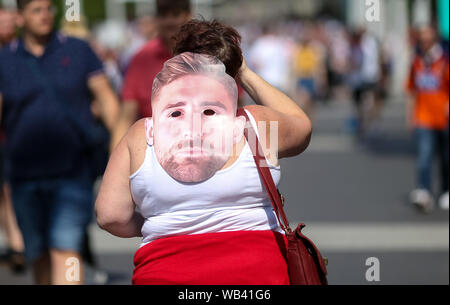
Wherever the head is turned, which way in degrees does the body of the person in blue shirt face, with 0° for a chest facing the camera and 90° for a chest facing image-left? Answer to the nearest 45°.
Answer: approximately 0°

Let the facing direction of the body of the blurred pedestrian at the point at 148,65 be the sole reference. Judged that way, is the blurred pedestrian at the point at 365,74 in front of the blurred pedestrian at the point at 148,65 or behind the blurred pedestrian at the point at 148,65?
behind

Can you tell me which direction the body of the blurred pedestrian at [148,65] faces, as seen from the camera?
toward the camera

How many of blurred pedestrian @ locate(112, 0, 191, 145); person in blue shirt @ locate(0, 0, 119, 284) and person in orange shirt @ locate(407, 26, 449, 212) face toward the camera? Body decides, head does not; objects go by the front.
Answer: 3

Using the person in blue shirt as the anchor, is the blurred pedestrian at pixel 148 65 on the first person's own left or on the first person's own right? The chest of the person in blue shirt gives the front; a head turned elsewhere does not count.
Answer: on the first person's own left

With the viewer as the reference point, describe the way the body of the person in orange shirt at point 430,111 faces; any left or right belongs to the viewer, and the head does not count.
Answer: facing the viewer
